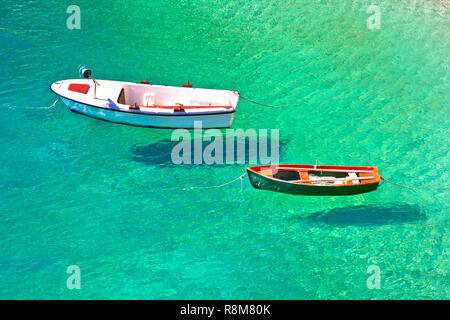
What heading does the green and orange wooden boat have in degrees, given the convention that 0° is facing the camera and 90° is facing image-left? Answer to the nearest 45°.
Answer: approximately 90°

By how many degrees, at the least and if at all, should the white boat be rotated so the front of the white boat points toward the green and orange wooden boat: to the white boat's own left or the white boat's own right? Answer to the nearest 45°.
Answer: approximately 135° to the white boat's own left
